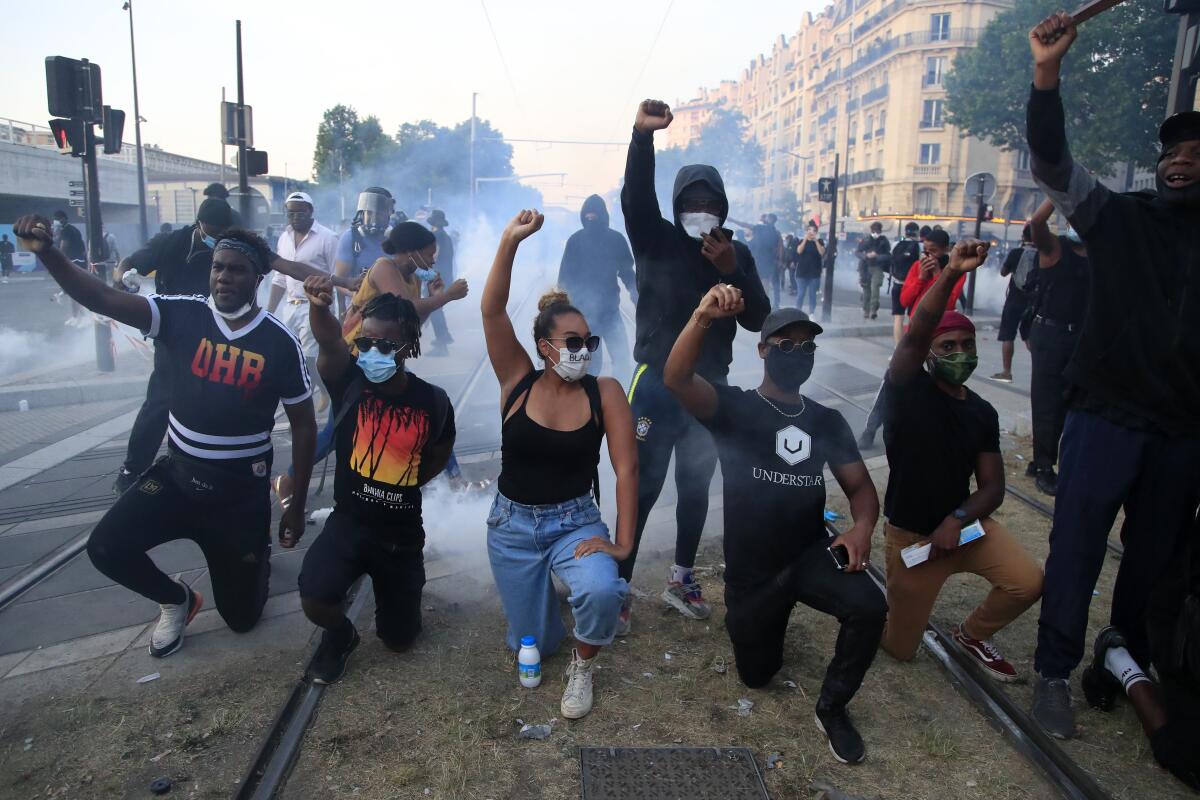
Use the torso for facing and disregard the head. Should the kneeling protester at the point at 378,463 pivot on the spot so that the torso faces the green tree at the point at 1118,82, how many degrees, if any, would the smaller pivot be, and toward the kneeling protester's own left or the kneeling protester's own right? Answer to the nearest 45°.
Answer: approximately 135° to the kneeling protester's own left

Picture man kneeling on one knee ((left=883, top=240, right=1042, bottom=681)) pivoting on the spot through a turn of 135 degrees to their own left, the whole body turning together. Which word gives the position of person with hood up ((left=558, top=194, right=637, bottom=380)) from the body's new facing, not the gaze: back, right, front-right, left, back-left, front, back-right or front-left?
front-left

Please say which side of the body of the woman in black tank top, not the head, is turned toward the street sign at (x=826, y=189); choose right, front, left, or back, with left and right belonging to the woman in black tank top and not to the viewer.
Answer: back

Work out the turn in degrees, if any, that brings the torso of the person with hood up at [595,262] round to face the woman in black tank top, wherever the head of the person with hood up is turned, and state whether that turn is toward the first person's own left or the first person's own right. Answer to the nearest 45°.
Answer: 0° — they already face them

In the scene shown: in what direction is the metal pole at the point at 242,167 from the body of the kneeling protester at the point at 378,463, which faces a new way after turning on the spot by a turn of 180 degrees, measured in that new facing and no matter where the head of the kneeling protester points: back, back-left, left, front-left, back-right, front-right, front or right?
front

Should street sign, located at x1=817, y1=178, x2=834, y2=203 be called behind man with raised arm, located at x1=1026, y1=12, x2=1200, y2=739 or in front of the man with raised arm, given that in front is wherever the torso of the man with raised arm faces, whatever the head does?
behind

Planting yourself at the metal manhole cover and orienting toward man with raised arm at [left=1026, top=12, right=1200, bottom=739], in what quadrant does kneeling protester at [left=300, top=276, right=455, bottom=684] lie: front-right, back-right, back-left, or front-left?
back-left

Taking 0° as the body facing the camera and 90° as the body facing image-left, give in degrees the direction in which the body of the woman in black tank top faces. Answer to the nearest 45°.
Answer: approximately 0°

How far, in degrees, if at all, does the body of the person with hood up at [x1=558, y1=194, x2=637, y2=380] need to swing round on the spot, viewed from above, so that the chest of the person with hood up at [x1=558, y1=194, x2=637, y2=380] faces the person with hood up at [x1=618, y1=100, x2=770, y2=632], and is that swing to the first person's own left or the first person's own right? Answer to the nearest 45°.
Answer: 0° — they already face them
